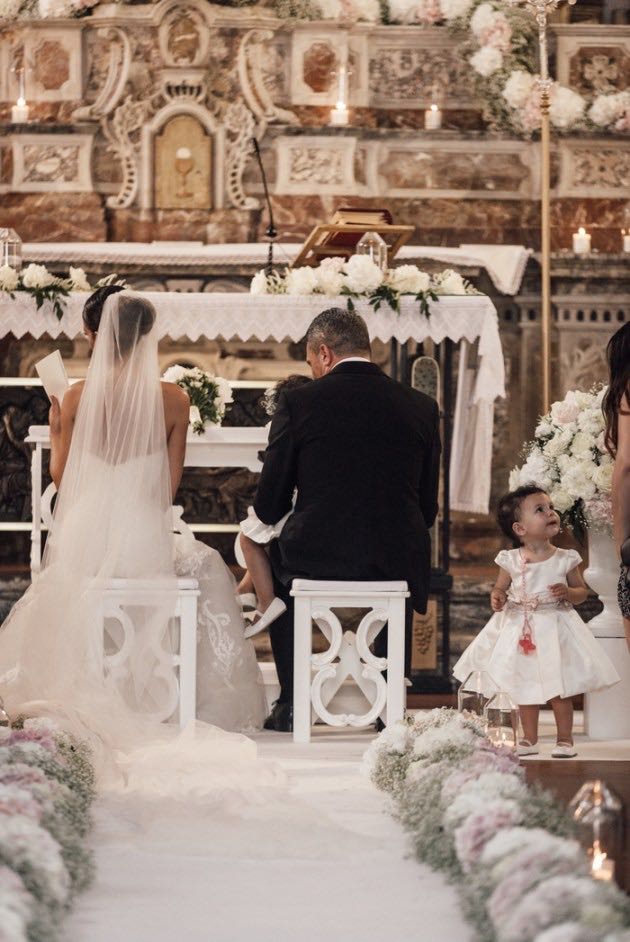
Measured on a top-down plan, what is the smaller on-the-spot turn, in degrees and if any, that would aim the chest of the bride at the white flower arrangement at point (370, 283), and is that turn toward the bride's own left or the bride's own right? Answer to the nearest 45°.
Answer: approximately 45° to the bride's own right

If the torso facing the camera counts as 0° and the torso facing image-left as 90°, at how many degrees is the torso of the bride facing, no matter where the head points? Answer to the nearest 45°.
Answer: approximately 180°

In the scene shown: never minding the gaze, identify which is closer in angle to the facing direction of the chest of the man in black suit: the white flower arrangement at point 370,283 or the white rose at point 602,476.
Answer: the white flower arrangement

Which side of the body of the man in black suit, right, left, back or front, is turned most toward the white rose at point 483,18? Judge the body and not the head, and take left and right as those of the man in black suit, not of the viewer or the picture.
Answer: front

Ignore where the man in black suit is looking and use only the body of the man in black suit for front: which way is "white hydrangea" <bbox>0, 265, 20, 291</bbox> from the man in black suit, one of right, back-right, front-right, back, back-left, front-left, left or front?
front-left

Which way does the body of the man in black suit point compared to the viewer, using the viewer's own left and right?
facing away from the viewer

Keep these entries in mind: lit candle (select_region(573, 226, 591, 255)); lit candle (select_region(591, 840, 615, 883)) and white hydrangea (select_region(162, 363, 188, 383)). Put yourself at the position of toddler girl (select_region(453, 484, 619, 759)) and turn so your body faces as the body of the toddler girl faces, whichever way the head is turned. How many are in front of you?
1

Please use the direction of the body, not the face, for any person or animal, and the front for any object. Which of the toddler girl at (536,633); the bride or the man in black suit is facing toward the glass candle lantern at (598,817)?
the toddler girl

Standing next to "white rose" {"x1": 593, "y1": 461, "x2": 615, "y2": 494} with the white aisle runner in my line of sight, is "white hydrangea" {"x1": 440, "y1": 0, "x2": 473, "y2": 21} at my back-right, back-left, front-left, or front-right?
back-right

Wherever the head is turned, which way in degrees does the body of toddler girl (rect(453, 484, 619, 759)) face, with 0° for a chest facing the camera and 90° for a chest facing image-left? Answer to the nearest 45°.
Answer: approximately 0°

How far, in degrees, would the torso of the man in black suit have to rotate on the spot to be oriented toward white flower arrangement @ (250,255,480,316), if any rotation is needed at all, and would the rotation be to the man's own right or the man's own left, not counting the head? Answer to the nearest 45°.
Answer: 0° — they already face it

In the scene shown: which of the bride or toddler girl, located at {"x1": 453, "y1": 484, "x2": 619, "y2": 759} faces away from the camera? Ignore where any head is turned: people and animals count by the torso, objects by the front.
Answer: the bride

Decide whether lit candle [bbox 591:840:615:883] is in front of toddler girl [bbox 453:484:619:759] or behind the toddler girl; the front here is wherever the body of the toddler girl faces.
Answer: in front

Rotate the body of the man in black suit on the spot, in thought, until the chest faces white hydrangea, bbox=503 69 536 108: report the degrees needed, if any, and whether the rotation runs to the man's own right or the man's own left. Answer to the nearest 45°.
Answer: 0° — they already face it
